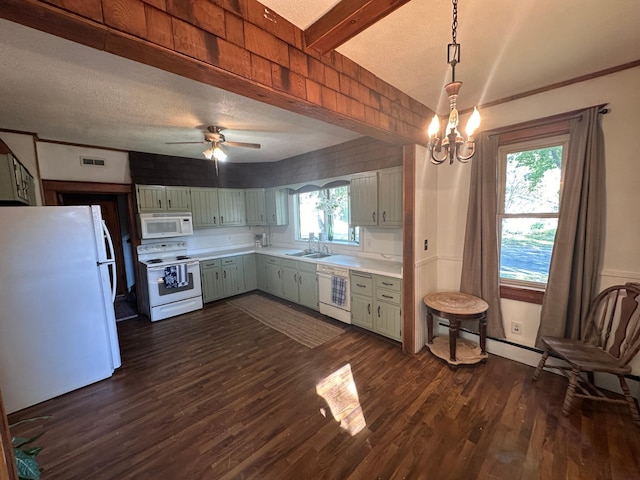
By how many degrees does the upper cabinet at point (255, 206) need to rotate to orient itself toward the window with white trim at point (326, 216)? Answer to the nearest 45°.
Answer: approximately 45° to its left

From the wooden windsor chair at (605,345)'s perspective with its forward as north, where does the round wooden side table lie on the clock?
The round wooden side table is roughly at 1 o'clock from the wooden windsor chair.

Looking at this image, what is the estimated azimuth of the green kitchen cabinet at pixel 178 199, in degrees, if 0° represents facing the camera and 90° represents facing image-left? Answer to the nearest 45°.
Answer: approximately 0°

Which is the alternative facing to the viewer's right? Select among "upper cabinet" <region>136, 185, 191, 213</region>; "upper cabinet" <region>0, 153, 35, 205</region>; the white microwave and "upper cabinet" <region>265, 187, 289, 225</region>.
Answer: "upper cabinet" <region>0, 153, 35, 205</region>
